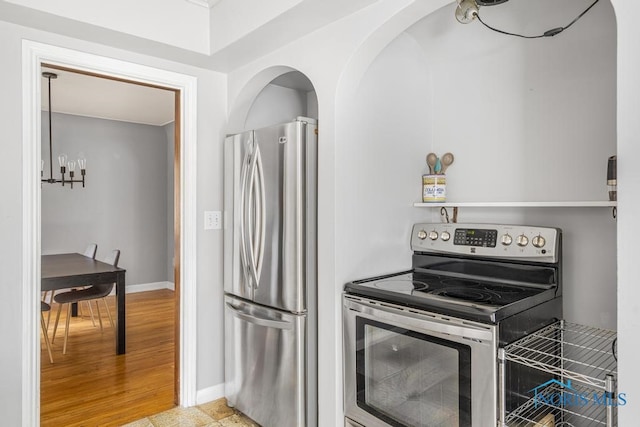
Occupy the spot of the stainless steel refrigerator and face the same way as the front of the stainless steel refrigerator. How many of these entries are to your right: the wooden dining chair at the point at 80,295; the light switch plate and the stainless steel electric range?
2

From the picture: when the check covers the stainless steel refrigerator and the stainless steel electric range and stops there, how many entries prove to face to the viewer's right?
0

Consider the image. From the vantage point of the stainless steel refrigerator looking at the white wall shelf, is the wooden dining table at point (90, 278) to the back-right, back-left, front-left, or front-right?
back-left

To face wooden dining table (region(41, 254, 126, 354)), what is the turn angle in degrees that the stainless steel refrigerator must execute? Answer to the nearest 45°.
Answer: approximately 90° to its right

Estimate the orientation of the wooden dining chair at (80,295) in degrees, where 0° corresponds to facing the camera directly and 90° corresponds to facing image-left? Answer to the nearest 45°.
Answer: approximately 45°

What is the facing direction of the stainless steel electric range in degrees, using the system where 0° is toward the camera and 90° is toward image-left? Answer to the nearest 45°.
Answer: approximately 45°

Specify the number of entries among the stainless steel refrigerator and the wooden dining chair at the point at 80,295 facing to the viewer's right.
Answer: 0

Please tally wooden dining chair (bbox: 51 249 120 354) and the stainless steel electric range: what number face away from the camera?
0
